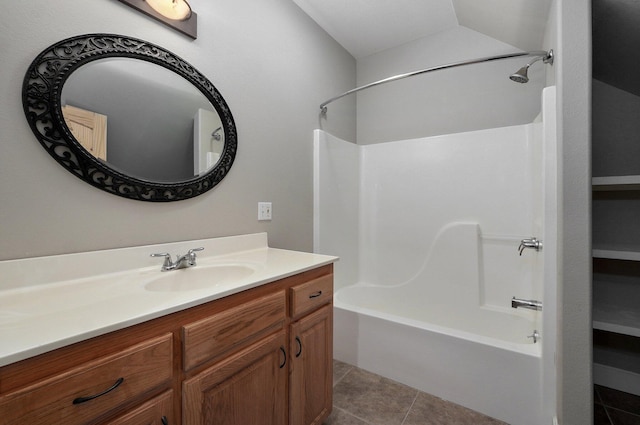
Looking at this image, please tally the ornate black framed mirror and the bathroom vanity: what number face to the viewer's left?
0

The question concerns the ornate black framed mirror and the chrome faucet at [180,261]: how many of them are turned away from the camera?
0

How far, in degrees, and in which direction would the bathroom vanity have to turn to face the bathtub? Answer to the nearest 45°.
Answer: approximately 45° to its left

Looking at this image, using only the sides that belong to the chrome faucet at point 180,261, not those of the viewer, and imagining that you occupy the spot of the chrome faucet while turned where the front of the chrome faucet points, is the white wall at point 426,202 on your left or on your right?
on your left

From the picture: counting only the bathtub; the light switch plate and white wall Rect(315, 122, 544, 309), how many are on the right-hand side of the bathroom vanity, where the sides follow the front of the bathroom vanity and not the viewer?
0

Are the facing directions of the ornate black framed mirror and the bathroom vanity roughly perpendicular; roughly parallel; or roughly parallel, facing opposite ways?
roughly parallel

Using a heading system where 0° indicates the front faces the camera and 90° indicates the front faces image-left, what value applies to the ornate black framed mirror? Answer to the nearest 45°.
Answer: approximately 315°

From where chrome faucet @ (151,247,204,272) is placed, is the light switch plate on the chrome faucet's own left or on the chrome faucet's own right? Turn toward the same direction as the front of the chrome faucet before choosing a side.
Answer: on the chrome faucet's own left

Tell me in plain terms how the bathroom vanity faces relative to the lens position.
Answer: facing the viewer and to the right of the viewer

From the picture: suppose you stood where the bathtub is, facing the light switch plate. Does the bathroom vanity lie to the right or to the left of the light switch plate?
left

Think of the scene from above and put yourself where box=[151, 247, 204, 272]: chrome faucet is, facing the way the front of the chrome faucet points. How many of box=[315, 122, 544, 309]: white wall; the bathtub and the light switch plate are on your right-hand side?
0

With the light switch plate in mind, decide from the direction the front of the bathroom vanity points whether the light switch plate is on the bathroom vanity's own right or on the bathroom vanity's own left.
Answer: on the bathroom vanity's own left
